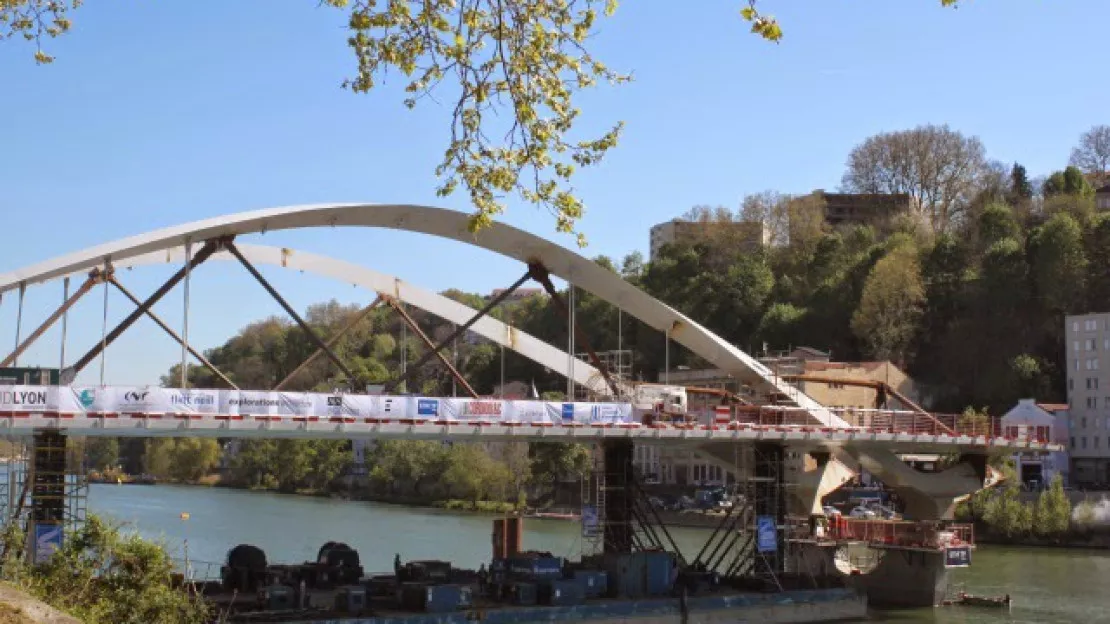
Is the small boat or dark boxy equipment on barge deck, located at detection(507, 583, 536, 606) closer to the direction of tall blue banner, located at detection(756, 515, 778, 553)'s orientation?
the dark boxy equipment on barge deck

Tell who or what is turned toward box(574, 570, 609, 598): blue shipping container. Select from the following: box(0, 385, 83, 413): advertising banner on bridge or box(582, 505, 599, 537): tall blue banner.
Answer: the tall blue banner

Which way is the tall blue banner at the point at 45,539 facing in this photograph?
toward the camera

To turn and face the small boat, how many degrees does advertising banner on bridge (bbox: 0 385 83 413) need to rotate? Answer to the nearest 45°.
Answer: approximately 90° to its left

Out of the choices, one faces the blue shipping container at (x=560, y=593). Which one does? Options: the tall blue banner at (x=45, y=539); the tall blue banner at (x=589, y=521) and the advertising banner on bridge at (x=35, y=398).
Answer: the tall blue banner at (x=589, y=521)

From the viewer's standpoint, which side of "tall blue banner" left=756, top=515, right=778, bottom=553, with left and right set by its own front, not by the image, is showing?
front

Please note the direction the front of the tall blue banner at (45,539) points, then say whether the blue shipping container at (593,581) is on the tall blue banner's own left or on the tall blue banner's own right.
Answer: on the tall blue banner's own left

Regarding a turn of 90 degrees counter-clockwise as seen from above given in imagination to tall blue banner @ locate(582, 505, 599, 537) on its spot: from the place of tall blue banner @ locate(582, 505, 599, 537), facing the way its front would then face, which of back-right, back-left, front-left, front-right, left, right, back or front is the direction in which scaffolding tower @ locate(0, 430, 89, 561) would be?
back-right

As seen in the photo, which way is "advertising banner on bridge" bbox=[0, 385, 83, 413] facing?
toward the camera
